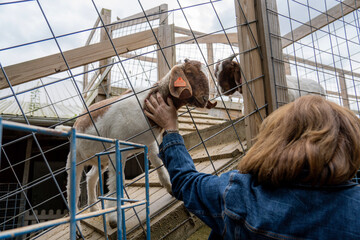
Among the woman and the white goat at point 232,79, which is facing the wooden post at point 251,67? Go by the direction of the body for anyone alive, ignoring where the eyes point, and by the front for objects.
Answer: the woman

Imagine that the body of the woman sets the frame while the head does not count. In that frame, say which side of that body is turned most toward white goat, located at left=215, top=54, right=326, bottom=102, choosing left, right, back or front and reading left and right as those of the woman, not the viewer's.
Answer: front

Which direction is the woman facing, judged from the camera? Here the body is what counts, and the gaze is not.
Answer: away from the camera

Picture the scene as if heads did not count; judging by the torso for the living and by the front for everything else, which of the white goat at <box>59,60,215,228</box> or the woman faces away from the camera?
the woman

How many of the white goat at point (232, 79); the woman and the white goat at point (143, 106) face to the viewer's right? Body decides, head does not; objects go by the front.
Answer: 1

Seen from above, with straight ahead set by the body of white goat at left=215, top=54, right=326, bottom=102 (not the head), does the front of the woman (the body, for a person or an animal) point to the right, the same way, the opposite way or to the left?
to the right

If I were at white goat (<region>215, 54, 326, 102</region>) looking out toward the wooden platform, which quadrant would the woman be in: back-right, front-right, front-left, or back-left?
front-left

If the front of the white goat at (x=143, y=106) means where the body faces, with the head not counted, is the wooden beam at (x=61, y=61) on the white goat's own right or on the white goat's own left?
on the white goat's own left

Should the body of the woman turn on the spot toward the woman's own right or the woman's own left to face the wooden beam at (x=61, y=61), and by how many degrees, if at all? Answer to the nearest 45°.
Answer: approximately 45° to the woman's own left

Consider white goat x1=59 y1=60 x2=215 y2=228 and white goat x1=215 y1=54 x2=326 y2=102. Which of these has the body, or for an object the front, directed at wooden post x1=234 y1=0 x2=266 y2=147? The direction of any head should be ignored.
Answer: white goat x1=59 y1=60 x2=215 y2=228

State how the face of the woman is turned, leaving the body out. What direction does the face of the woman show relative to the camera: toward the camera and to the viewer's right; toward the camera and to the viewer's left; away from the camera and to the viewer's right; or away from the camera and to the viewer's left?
away from the camera and to the viewer's left

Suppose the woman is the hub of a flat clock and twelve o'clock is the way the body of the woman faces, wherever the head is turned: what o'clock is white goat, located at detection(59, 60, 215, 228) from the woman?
The white goat is roughly at 11 o'clock from the woman.

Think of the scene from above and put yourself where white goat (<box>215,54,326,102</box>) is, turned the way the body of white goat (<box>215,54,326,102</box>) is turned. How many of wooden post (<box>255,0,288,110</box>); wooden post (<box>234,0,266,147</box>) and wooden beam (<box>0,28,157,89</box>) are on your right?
0

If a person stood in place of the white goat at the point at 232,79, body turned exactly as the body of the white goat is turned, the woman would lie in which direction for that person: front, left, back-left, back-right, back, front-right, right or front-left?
left

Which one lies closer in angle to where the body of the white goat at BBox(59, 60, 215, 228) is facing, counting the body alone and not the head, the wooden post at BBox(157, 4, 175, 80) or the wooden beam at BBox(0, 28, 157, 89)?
the wooden post

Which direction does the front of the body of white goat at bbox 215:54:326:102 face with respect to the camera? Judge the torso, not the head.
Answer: to the viewer's left

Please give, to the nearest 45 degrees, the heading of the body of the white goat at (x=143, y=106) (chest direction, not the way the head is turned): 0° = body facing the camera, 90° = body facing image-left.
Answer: approximately 270°

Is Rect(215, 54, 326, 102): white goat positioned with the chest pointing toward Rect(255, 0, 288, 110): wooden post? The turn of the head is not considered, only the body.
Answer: no
